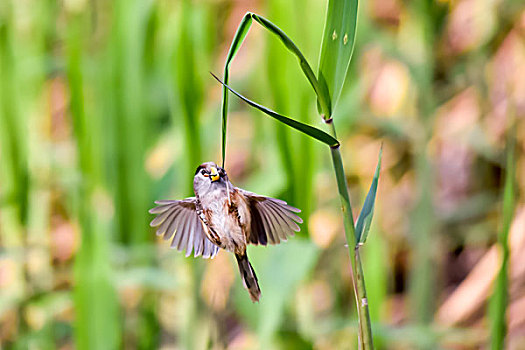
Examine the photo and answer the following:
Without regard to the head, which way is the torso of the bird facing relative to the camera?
toward the camera
